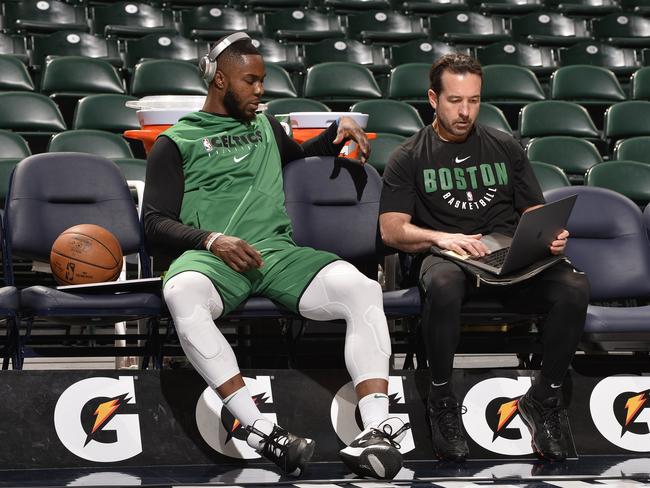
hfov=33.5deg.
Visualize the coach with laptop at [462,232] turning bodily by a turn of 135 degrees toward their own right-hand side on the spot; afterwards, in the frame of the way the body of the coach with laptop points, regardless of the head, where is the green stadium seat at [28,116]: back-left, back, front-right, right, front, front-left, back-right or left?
front

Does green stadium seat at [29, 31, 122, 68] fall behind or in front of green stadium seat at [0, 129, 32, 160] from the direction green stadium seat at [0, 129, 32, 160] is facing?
behind

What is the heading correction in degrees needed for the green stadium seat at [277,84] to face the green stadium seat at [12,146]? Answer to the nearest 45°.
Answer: approximately 45° to its right

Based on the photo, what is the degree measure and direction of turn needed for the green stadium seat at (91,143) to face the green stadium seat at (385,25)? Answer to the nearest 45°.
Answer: approximately 135° to its left

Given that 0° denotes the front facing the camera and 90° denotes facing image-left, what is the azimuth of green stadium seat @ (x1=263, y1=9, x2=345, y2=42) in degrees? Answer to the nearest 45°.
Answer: approximately 0°

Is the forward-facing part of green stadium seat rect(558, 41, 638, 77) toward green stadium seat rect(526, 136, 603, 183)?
yes

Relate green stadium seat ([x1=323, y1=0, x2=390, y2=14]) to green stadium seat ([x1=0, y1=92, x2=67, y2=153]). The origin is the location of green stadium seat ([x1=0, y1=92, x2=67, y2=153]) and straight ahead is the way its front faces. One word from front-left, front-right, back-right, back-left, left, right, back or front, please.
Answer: back-left

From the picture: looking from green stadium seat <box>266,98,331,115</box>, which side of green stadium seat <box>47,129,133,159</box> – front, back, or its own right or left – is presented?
left

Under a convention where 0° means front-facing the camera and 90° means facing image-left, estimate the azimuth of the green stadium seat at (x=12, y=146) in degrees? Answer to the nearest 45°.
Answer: approximately 0°
